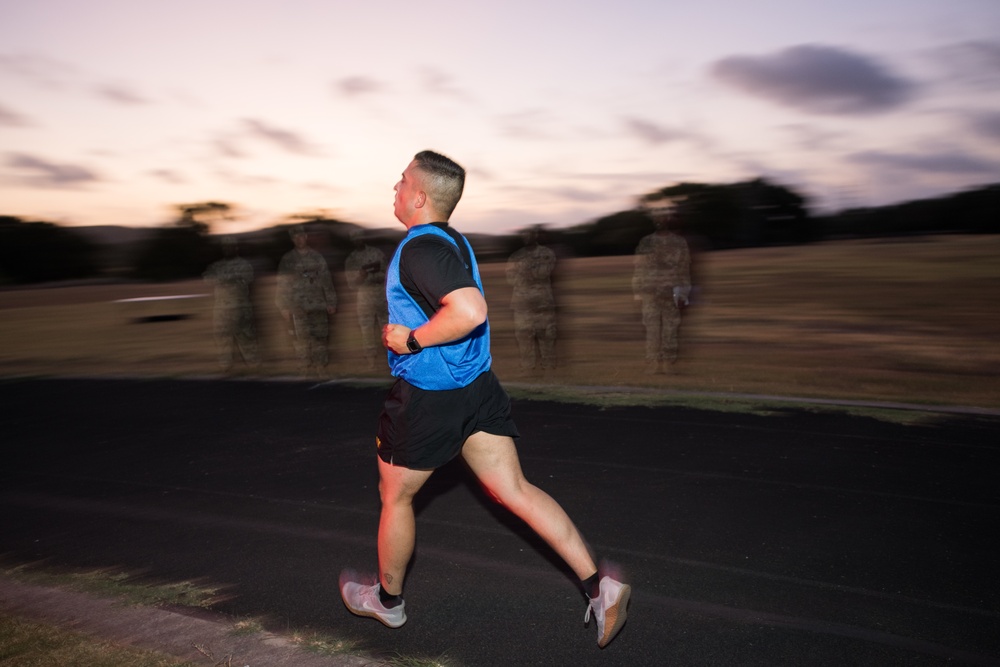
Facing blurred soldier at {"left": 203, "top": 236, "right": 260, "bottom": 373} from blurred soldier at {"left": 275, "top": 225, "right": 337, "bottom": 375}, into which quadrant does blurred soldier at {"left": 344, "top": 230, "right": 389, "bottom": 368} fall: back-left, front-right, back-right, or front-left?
back-right

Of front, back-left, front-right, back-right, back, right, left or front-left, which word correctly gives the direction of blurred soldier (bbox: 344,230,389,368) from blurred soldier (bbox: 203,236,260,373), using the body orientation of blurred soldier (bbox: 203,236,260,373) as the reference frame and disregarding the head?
front-left

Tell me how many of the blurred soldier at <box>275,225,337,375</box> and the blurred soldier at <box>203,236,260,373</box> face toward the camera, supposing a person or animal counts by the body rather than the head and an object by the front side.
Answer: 2

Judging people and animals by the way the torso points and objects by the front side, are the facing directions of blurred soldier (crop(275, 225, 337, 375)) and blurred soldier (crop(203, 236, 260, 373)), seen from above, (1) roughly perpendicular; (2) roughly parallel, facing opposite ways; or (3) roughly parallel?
roughly parallel

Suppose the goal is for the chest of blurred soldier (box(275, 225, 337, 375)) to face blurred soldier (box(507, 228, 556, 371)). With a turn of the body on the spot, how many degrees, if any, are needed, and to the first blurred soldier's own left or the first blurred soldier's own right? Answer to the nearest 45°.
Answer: approximately 90° to the first blurred soldier's own left

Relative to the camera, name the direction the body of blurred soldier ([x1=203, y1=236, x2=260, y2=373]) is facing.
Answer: toward the camera

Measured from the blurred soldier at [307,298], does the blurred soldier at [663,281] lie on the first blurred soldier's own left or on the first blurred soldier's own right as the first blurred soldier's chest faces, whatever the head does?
on the first blurred soldier's own left

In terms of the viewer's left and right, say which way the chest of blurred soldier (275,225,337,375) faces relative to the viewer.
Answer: facing the viewer

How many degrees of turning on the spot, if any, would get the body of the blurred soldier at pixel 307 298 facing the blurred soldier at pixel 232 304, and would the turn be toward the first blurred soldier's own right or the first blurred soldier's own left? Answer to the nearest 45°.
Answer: approximately 135° to the first blurred soldier's own right

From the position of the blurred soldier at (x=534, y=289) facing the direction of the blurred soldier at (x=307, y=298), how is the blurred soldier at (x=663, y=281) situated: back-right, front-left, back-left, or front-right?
back-left

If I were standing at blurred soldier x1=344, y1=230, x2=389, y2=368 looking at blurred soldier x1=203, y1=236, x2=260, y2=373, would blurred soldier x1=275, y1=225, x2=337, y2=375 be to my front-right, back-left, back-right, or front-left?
front-left
